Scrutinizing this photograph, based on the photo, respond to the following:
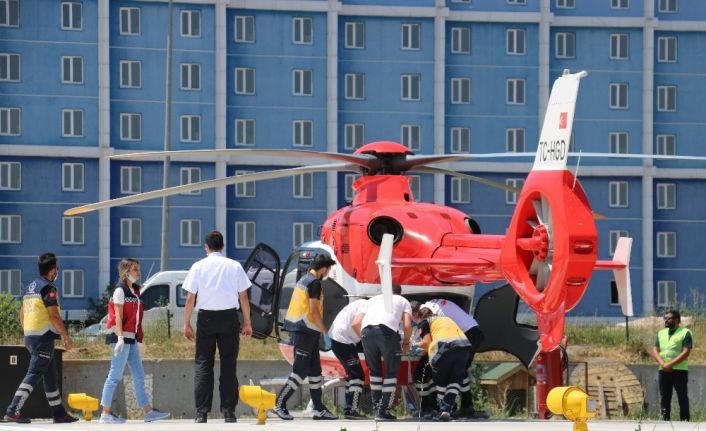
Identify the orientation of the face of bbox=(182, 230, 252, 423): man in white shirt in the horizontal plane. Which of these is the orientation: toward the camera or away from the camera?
away from the camera

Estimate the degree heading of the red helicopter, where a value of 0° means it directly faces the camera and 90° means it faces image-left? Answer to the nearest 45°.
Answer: approximately 135°

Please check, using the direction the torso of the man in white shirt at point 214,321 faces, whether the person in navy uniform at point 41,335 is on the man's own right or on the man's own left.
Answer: on the man's own left

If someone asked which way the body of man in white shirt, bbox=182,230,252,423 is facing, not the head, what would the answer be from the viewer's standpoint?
away from the camera

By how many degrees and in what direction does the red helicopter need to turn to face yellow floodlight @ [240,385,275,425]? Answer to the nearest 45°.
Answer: approximately 90° to its left

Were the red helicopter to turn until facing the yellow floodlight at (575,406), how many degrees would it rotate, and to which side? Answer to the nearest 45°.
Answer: approximately 135° to its left

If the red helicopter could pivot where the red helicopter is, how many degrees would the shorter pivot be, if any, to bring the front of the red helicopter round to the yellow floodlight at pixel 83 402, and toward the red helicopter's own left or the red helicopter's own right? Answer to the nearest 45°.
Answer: approximately 45° to the red helicopter's own left
